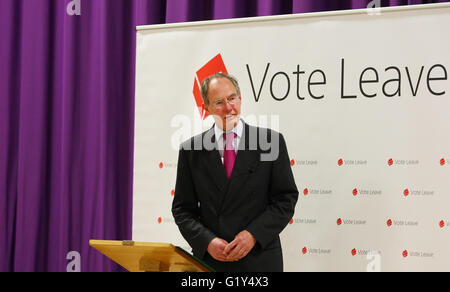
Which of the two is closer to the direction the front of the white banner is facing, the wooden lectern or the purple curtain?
the wooden lectern

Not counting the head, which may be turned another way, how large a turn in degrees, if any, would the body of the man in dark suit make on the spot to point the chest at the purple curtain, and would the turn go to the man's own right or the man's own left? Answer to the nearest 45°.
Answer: approximately 135° to the man's own right

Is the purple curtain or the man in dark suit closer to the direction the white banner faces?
the man in dark suit

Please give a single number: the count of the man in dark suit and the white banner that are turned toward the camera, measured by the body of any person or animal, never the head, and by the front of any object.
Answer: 2

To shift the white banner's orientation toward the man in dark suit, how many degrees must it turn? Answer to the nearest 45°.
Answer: approximately 45° to its right

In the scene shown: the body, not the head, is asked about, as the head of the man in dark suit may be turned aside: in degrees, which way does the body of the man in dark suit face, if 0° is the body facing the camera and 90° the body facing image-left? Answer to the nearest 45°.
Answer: approximately 0°
